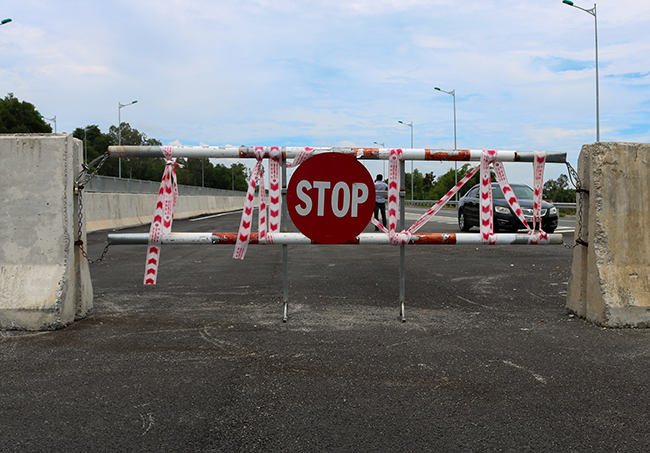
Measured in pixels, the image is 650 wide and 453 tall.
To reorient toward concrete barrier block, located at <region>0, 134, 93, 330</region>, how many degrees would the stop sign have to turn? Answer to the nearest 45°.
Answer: approximately 90° to its right

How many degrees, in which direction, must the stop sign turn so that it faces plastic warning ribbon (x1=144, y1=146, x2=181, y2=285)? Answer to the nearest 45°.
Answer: approximately 90° to its right

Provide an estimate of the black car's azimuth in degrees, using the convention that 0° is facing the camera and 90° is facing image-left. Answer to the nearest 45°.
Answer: approximately 315°

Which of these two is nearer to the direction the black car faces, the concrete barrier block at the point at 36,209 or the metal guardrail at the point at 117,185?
the concrete barrier block

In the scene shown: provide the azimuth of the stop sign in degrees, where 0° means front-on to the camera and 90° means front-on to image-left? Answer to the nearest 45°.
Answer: approximately 0°

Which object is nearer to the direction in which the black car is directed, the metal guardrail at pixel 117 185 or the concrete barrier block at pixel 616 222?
the concrete barrier block

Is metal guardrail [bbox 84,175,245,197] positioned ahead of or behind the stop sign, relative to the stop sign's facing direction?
behind

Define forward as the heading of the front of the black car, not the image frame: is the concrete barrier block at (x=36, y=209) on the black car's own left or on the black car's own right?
on the black car's own right
